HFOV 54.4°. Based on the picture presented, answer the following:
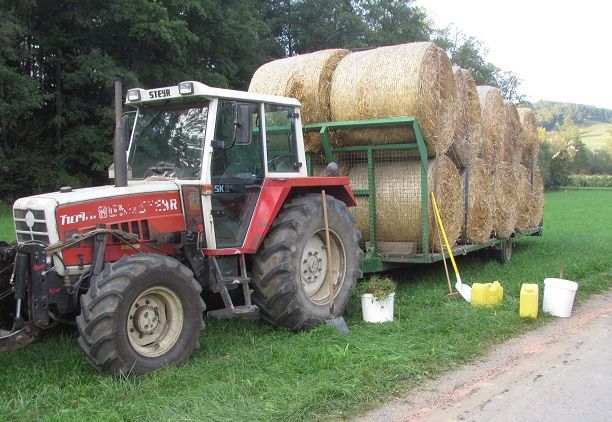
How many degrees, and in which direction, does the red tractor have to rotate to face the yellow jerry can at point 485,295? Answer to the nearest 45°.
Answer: approximately 135° to its left

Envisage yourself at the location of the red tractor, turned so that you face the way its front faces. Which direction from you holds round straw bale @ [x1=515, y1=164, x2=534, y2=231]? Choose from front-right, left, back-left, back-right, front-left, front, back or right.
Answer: back

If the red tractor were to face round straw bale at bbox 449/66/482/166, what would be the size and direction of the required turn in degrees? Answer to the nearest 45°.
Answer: approximately 180°

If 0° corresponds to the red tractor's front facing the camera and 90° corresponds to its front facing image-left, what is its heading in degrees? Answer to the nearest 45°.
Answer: approximately 45°

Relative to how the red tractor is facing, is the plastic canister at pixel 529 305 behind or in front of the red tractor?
behind

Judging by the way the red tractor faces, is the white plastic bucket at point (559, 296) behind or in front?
behind

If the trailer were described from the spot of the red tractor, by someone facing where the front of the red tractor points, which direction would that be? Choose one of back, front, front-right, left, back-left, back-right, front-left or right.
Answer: back

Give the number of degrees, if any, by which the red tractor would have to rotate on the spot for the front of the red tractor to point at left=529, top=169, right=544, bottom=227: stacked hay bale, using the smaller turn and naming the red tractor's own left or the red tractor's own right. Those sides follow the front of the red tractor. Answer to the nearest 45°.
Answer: approximately 180°

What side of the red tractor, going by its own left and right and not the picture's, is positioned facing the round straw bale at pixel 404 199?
back

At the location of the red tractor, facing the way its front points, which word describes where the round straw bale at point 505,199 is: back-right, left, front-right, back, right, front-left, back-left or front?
back

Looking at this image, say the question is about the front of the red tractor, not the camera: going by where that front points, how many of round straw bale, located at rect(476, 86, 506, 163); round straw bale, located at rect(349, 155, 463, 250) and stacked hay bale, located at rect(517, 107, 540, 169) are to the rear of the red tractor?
3

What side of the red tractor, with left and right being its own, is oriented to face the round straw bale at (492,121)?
back

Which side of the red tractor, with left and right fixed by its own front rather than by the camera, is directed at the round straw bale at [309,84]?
back

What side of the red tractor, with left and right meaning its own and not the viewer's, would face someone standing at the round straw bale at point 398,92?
back

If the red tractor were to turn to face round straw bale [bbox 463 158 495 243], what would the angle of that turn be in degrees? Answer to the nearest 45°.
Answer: approximately 180°

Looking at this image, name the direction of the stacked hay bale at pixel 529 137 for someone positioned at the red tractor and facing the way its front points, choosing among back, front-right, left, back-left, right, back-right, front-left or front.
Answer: back

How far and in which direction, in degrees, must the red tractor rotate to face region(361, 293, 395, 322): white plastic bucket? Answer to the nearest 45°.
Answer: approximately 135° to its left
